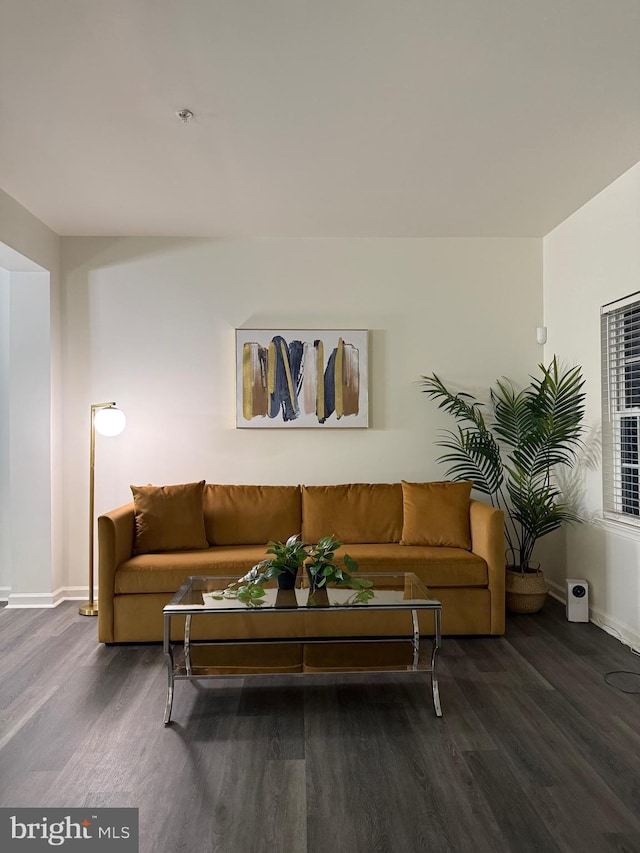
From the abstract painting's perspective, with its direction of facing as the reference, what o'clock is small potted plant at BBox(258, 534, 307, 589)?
The small potted plant is roughly at 12 o'clock from the abstract painting.

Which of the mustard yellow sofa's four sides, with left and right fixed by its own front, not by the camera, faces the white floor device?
left

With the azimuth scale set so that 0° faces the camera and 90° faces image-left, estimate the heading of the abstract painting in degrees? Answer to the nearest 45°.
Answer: approximately 0°

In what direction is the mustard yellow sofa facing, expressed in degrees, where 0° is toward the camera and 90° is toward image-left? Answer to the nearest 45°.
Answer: approximately 0°

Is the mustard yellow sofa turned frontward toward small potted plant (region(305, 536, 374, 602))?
yes

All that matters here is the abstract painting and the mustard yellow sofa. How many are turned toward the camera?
2

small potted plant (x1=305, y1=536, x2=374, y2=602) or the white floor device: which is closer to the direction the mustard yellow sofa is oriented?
the small potted plant

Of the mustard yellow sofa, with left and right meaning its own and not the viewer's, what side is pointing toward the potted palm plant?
left

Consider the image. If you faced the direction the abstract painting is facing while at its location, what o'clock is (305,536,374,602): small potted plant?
The small potted plant is roughly at 12 o'clock from the abstract painting.
